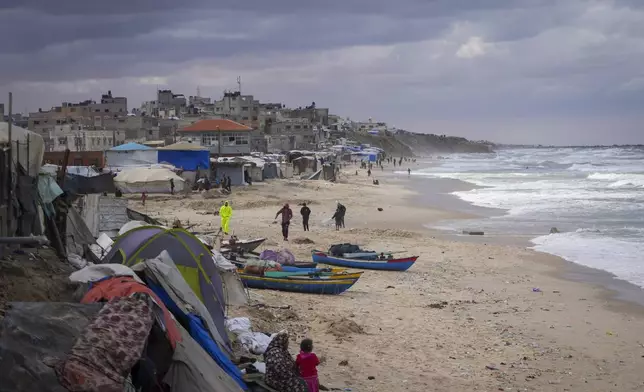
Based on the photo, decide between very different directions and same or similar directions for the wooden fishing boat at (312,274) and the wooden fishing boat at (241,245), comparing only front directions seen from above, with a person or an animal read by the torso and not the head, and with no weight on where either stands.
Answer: same or similar directions

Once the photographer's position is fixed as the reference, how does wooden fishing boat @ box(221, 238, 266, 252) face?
facing to the right of the viewer

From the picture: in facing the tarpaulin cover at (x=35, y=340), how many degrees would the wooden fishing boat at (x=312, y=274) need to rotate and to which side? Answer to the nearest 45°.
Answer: approximately 90° to its right

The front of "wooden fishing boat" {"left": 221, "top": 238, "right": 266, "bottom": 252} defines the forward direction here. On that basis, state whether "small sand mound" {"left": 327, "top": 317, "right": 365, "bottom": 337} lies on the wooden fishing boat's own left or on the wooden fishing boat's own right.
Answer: on the wooden fishing boat's own right

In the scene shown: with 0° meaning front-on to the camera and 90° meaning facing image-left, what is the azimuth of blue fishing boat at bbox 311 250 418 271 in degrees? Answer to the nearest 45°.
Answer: approximately 270°

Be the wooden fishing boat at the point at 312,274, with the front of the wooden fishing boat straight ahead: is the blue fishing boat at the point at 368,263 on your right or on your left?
on your left

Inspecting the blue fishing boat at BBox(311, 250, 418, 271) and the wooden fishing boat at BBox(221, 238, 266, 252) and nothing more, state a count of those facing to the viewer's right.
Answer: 2

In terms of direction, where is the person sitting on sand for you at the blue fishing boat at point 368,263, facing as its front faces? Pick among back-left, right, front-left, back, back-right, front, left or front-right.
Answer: right

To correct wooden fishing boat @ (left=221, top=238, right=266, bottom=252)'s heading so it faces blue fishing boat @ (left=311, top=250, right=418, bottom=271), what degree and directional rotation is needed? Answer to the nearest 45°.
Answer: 0° — it already faces it

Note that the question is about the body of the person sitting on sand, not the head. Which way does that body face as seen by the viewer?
to the viewer's right

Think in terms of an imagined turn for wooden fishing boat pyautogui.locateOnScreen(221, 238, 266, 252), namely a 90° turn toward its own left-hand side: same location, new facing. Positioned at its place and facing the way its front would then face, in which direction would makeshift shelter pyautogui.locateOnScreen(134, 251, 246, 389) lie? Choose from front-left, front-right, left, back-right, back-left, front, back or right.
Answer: back

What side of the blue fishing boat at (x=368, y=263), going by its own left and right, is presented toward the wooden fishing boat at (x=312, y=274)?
right

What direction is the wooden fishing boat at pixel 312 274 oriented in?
to the viewer's right
